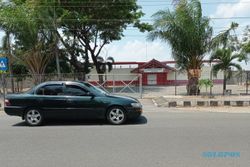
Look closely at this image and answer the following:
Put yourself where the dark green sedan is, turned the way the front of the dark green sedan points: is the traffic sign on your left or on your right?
on your left

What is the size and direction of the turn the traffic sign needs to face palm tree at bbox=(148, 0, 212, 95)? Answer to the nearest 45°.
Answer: approximately 90° to its left

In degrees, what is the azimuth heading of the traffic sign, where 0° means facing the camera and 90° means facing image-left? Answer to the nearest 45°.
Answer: approximately 0°

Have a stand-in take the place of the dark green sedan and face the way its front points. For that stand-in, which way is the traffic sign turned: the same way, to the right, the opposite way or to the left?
to the right

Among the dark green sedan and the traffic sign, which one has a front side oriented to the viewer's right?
the dark green sedan

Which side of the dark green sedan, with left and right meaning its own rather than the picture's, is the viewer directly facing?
right

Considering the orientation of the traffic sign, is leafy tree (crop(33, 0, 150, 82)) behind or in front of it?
behind

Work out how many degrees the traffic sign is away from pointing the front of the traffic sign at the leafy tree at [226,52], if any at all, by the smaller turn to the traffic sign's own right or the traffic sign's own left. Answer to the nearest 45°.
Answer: approximately 90° to the traffic sign's own left

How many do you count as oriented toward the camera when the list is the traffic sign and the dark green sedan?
1

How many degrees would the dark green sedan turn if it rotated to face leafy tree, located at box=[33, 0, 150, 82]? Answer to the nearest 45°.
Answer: approximately 90° to its left

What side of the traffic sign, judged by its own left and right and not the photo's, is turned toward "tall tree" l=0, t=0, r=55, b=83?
back
